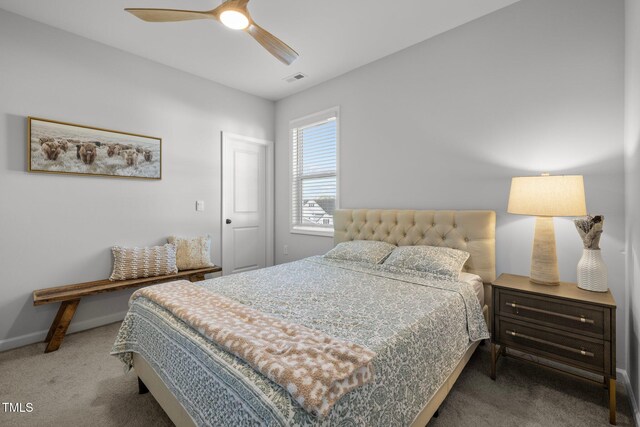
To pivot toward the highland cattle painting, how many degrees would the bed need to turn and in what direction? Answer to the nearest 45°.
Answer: approximately 90° to its right

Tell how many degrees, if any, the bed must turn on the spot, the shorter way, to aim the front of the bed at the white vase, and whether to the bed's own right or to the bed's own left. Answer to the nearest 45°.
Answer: approximately 135° to the bed's own left

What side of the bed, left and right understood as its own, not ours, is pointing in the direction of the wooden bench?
right

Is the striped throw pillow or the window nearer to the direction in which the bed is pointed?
the striped throw pillow

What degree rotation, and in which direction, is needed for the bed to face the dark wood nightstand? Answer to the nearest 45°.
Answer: approximately 135° to its left

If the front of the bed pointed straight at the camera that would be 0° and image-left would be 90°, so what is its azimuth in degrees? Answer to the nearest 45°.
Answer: approximately 45°

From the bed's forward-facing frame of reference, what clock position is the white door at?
The white door is roughly at 4 o'clock from the bed.

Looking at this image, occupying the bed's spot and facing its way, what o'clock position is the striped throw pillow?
The striped throw pillow is roughly at 3 o'clock from the bed.
